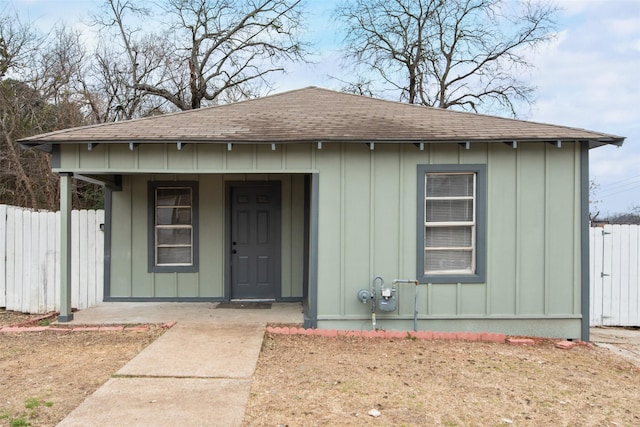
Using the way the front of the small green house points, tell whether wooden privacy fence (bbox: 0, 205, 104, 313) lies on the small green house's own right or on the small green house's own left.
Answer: on the small green house's own right

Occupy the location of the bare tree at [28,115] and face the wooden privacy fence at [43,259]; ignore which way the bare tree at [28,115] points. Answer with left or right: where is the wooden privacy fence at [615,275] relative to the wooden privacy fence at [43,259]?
left

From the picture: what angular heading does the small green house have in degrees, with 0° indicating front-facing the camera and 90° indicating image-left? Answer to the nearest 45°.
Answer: approximately 0°

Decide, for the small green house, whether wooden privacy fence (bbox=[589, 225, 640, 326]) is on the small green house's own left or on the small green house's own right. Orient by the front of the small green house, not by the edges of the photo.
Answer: on the small green house's own left

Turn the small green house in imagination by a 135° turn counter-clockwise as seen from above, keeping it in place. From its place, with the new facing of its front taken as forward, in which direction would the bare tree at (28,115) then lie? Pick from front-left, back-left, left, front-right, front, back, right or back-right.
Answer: left
